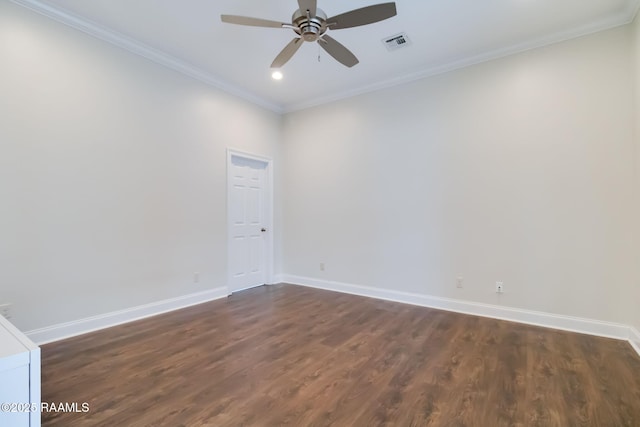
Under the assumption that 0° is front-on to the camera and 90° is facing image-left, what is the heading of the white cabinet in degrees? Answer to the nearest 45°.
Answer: approximately 315°

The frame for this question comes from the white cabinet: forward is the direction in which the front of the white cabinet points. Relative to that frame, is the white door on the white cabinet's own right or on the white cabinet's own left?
on the white cabinet's own left
